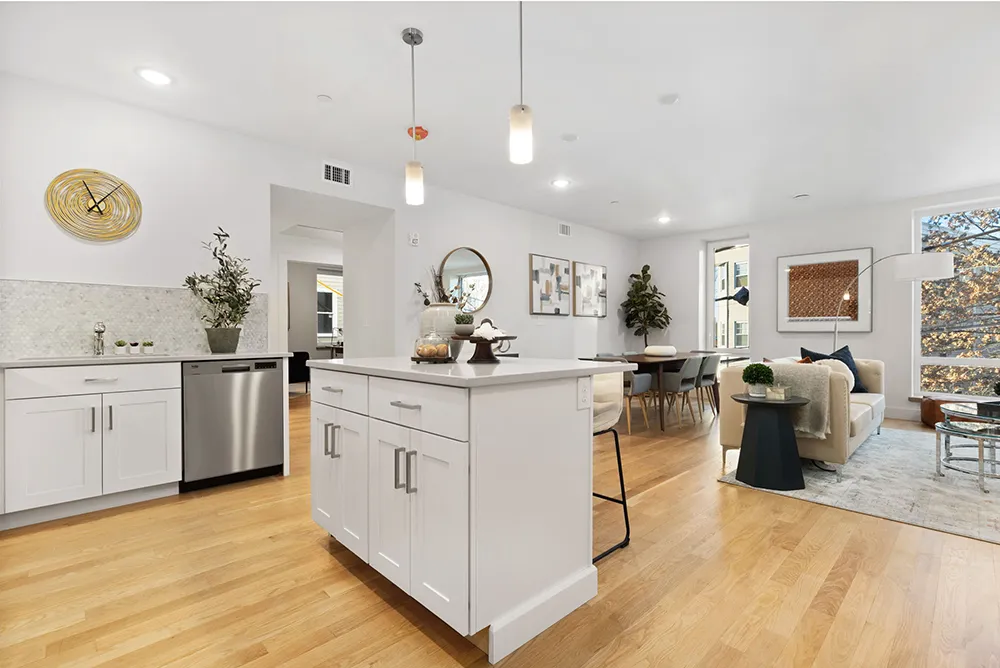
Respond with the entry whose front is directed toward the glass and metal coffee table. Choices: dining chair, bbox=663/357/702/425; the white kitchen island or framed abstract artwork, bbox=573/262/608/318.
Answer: the framed abstract artwork

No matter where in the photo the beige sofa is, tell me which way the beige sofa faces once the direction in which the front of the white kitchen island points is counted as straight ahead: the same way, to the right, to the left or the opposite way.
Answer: to the left

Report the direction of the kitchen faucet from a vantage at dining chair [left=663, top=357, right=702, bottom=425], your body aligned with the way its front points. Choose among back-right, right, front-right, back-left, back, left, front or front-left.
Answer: left

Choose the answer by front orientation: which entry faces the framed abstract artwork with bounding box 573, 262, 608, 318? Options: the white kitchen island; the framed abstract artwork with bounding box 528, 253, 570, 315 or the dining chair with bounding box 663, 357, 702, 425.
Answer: the dining chair

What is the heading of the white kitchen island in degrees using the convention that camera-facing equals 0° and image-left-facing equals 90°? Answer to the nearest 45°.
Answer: approximately 45°

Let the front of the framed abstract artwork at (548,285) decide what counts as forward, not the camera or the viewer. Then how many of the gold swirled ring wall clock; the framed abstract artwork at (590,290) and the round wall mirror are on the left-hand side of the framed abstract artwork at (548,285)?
1

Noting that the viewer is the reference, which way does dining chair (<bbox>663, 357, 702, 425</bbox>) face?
facing away from the viewer and to the left of the viewer

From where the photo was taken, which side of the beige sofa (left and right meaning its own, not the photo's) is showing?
right

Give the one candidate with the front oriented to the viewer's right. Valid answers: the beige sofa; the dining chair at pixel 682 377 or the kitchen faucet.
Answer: the beige sofa

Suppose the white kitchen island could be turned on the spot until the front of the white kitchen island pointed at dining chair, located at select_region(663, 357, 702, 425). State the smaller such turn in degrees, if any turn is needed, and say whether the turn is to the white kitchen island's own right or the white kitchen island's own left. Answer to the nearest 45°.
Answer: approximately 180°

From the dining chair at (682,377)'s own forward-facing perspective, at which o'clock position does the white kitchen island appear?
The white kitchen island is roughly at 8 o'clock from the dining chair.
